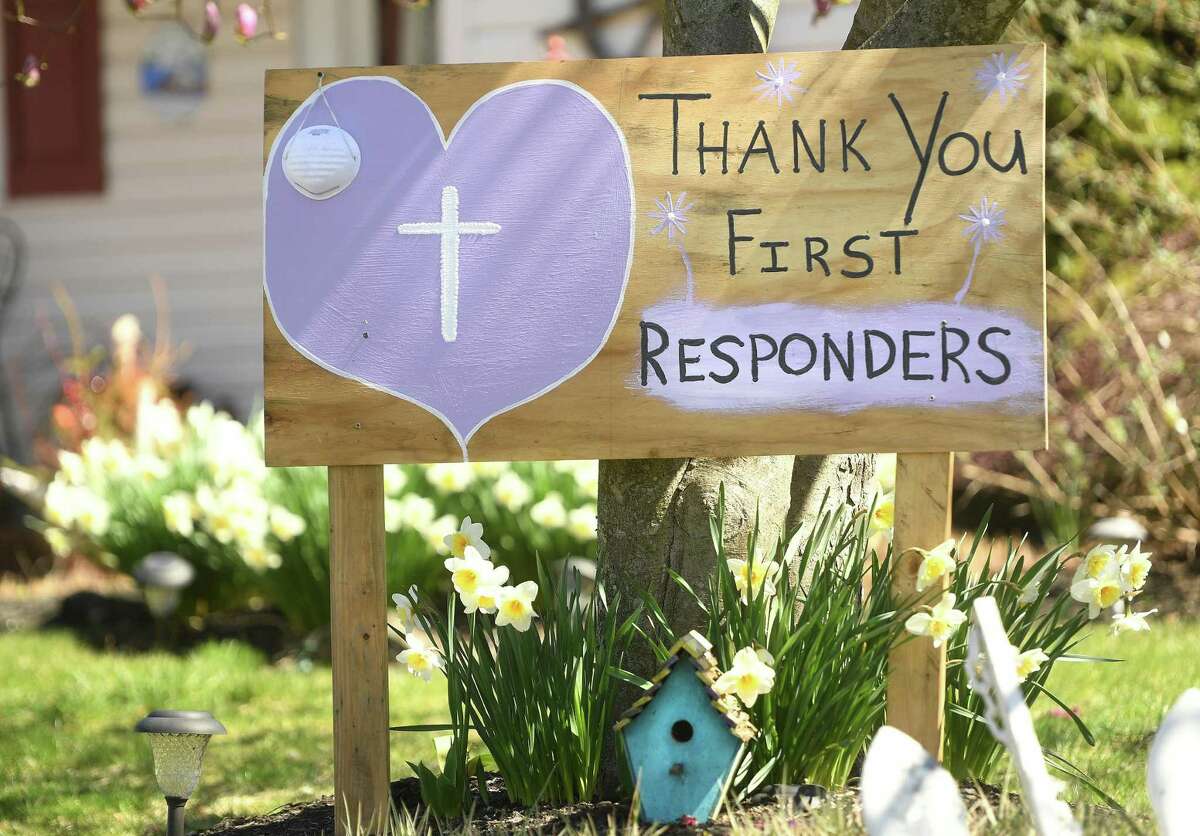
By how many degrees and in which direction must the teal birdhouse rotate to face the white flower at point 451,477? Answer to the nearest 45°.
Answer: approximately 180°

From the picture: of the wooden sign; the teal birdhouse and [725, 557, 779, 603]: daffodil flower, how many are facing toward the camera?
3

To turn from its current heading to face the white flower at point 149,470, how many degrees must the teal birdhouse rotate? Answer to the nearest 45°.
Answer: approximately 135° to its right

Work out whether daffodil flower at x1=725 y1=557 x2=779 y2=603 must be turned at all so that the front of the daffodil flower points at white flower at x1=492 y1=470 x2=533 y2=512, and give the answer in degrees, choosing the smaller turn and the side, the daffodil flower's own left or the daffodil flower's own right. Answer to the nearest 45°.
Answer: approximately 180°

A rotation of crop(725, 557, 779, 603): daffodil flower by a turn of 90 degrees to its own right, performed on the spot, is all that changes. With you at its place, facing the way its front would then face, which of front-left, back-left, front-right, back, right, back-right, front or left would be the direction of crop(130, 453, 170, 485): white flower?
front-right

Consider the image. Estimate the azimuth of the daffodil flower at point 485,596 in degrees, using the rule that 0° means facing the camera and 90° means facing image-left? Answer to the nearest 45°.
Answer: approximately 315°

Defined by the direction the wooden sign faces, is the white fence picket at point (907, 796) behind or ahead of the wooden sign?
ahead

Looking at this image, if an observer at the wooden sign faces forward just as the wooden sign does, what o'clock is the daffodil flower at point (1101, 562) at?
The daffodil flower is roughly at 9 o'clock from the wooden sign.

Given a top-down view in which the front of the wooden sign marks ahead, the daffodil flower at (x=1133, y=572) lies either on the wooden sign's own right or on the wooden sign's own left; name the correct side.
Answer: on the wooden sign's own left

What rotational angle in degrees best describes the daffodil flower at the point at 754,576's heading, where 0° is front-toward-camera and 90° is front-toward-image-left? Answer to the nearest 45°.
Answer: approximately 0°

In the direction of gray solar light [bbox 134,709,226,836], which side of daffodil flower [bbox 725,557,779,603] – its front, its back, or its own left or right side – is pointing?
right

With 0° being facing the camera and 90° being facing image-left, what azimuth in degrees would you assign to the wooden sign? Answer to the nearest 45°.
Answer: approximately 0°
